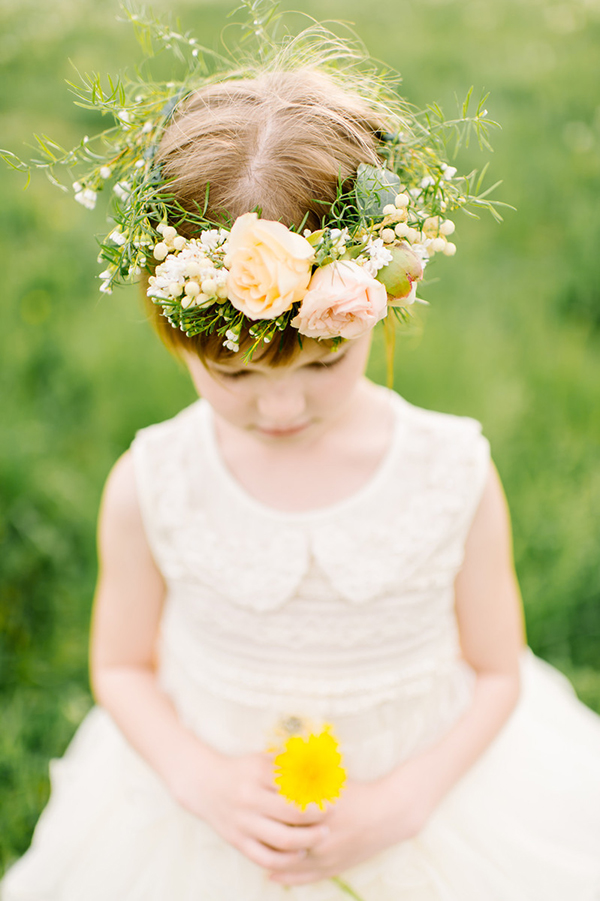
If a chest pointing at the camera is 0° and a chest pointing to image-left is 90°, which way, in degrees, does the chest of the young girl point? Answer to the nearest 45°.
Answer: approximately 0°
